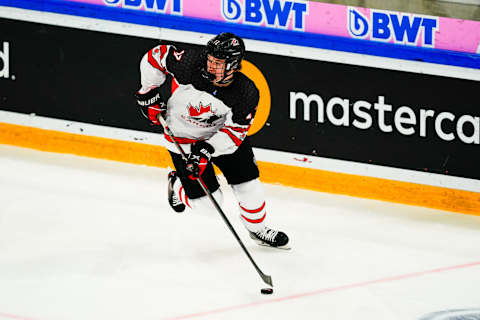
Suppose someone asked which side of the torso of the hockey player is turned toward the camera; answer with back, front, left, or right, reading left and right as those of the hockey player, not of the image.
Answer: front

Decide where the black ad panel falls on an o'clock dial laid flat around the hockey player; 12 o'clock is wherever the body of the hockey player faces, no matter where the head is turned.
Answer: The black ad panel is roughly at 7 o'clock from the hockey player.
